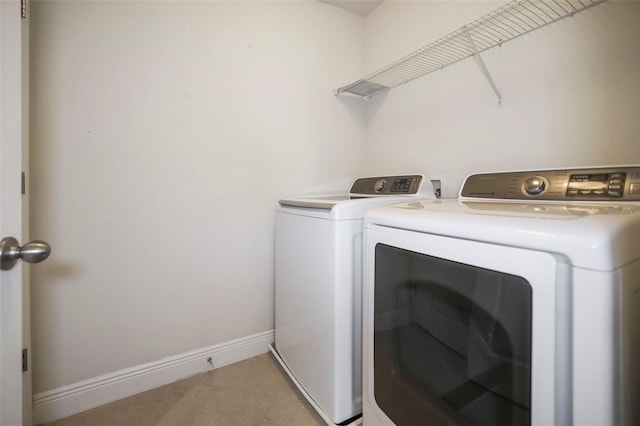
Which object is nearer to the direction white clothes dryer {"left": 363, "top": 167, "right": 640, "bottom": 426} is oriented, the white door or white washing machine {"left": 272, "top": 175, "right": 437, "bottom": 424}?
the white door

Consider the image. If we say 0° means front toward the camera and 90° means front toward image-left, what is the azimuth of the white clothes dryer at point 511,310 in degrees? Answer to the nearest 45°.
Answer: approximately 45°

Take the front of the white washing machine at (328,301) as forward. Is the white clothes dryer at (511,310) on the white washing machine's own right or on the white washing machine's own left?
on the white washing machine's own left

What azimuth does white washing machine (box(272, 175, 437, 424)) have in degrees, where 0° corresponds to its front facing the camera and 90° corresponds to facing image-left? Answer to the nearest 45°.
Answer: approximately 45°
